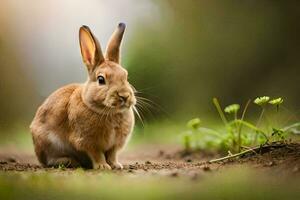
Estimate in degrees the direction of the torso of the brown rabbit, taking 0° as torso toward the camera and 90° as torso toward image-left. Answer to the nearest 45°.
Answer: approximately 315°
